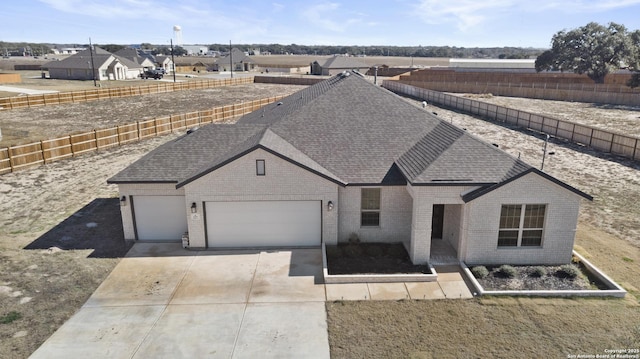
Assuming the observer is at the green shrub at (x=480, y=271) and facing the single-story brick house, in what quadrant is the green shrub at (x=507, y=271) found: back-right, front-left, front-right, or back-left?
back-right

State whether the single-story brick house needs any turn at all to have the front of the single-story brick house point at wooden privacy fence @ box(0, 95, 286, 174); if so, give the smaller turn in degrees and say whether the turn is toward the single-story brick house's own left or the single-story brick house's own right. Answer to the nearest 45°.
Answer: approximately 135° to the single-story brick house's own right

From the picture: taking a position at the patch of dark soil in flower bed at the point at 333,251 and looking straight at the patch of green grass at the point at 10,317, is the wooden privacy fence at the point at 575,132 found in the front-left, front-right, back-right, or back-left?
back-right

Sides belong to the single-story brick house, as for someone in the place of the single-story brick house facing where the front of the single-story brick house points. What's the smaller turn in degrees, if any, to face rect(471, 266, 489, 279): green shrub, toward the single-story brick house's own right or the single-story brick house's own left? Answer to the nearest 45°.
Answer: approximately 45° to the single-story brick house's own left

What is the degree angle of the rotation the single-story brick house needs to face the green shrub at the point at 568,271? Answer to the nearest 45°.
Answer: approximately 90° to its left

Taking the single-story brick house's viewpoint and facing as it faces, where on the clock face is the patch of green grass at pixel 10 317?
The patch of green grass is roughly at 2 o'clock from the single-story brick house.

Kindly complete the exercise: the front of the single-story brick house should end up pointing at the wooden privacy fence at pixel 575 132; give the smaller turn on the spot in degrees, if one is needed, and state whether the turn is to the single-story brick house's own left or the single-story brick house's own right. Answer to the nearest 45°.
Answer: approximately 135° to the single-story brick house's own left

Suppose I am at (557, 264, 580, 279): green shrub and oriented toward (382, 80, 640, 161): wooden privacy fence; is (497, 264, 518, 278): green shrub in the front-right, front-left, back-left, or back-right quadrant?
back-left

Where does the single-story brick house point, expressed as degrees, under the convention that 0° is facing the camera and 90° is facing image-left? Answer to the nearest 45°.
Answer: approximately 0°
